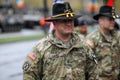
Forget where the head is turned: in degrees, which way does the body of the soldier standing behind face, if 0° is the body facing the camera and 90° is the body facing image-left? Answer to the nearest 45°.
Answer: approximately 315°

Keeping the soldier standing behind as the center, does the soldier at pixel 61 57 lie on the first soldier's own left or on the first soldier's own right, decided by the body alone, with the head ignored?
on the first soldier's own right
